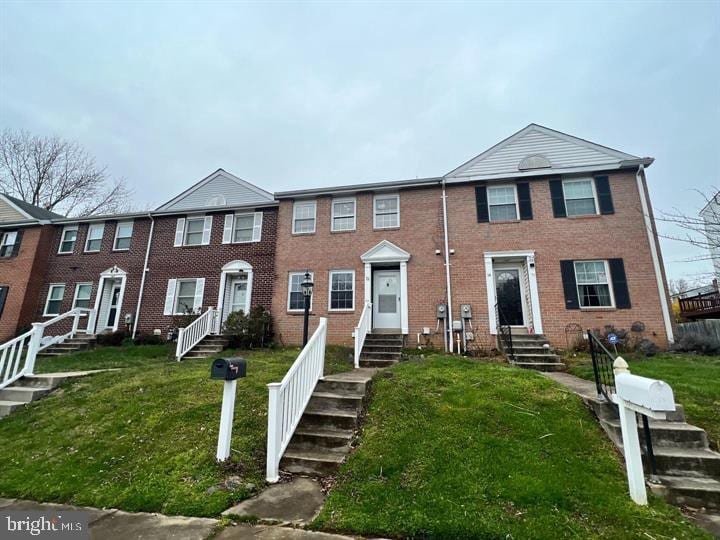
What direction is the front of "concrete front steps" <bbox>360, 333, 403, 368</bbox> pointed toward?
toward the camera

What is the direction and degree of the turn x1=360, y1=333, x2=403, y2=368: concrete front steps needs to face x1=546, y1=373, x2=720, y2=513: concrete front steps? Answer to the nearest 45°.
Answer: approximately 45° to its left

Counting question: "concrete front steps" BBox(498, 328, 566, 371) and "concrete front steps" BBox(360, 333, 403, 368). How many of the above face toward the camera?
2

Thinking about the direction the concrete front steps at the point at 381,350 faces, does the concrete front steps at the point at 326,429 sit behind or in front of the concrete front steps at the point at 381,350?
in front

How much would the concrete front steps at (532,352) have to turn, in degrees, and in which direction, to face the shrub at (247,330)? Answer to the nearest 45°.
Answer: approximately 90° to its right

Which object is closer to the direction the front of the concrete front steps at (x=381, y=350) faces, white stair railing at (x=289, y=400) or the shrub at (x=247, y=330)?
the white stair railing

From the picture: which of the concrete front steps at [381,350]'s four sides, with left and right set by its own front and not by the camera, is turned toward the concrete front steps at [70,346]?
right

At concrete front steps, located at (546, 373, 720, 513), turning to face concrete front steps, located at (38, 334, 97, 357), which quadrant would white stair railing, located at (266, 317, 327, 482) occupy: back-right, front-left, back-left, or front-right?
front-left

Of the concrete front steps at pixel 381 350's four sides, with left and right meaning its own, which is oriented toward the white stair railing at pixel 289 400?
front

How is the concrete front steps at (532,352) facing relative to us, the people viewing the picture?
facing the viewer

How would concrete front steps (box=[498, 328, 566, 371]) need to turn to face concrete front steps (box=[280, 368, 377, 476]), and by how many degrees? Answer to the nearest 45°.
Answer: approximately 45° to its right

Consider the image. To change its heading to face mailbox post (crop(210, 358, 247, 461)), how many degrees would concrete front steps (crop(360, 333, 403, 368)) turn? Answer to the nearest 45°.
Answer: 0° — it already faces it
